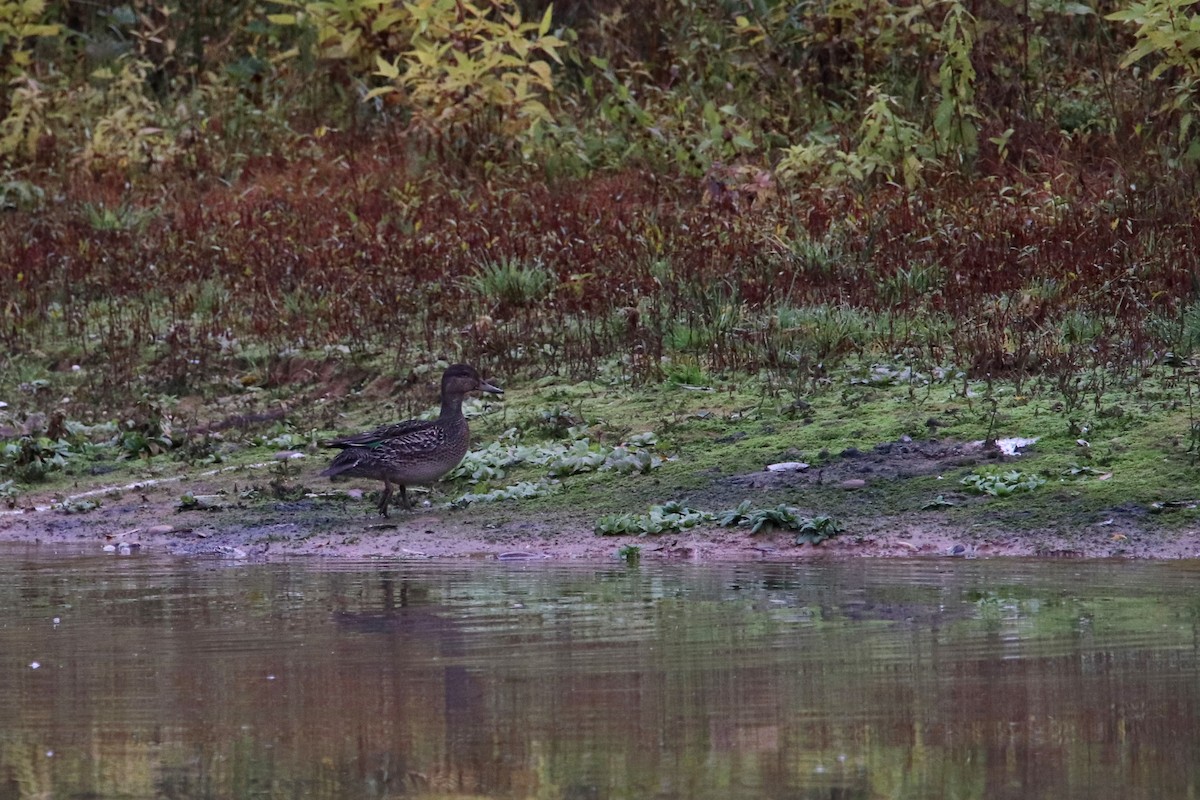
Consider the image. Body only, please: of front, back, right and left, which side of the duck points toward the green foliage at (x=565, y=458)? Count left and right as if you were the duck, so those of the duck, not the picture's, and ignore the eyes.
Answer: front

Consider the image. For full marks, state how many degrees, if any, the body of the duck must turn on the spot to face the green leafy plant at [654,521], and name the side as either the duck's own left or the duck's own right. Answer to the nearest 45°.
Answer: approximately 45° to the duck's own right

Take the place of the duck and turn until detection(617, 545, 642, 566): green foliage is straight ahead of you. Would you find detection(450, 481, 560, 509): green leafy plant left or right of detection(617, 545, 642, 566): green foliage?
left

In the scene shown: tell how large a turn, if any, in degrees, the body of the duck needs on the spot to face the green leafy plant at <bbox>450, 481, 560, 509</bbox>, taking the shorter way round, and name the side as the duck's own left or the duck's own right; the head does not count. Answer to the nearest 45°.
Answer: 0° — it already faces it

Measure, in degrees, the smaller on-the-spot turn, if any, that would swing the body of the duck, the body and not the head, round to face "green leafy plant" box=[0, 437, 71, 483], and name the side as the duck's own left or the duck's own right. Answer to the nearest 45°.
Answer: approximately 135° to the duck's own left

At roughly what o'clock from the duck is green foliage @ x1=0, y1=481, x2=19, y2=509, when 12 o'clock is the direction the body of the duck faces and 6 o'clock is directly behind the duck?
The green foliage is roughly at 7 o'clock from the duck.

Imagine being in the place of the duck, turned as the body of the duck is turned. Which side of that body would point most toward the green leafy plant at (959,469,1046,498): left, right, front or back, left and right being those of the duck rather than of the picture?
front

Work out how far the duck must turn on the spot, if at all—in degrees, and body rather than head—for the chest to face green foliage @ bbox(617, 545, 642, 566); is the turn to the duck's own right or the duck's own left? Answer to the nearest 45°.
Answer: approximately 45° to the duck's own right

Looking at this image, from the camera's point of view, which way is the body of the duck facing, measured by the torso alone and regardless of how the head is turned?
to the viewer's right
